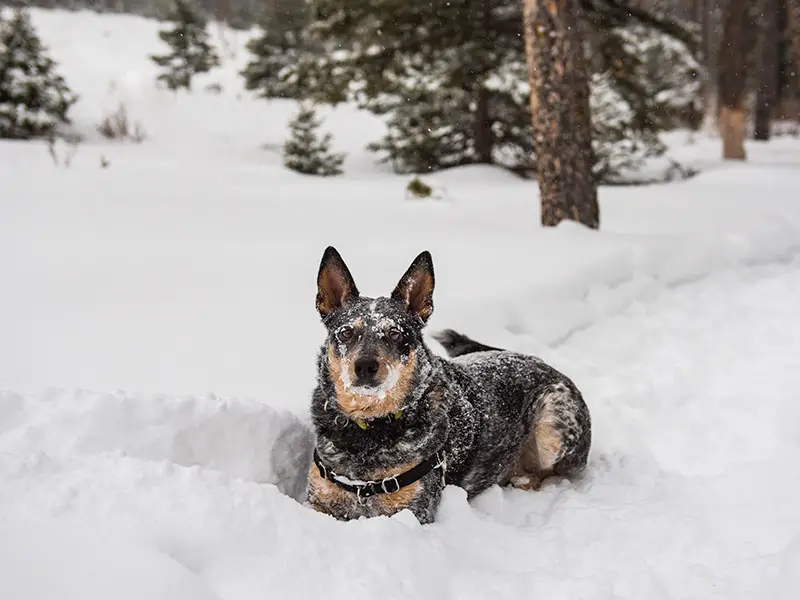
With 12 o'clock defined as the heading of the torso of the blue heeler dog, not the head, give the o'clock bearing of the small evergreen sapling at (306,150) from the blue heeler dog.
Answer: The small evergreen sapling is roughly at 4 o'clock from the blue heeler dog.

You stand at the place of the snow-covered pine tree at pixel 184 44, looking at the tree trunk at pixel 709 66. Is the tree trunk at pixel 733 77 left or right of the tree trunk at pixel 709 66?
right

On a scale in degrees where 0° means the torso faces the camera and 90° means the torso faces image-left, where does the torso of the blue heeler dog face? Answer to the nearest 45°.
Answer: approximately 45°

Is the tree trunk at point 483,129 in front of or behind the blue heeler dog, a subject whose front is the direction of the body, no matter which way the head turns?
behind

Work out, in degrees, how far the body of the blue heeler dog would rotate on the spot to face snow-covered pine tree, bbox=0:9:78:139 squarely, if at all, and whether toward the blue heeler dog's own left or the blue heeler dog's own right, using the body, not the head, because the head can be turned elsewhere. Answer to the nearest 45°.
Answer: approximately 90° to the blue heeler dog's own right

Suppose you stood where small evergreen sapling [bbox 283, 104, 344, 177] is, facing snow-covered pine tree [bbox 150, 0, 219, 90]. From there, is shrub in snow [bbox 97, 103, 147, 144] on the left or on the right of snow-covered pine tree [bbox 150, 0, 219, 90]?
left

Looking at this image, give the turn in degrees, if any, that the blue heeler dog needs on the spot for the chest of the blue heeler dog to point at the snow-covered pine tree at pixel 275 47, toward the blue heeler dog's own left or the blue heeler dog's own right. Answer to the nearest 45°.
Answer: approximately 135° to the blue heeler dog's own right
